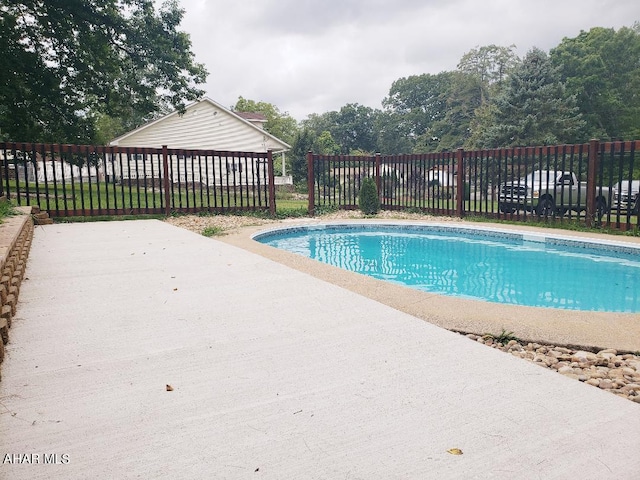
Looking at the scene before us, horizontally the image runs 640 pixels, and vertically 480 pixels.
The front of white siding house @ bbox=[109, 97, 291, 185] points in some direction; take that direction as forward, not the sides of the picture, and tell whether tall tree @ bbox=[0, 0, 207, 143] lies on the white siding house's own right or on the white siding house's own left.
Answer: on the white siding house's own right

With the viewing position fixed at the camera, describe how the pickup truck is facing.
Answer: facing the viewer and to the left of the viewer

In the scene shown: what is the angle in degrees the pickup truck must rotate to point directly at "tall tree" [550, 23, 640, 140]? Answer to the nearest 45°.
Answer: approximately 135° to its right
